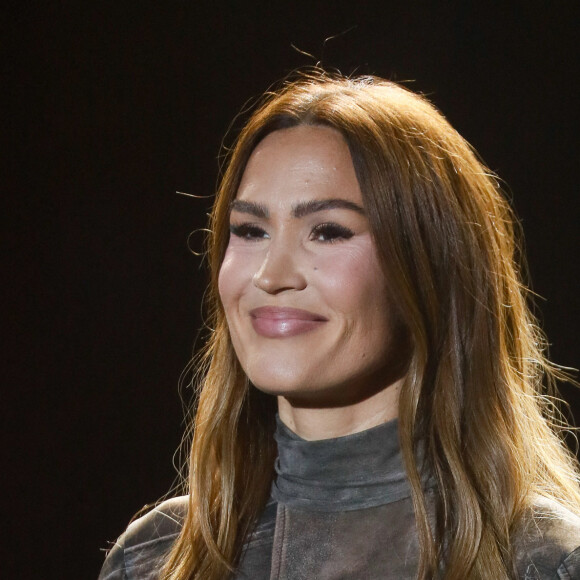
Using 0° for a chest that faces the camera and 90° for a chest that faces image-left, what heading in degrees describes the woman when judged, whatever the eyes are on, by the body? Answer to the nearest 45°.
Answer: approximately 45°
